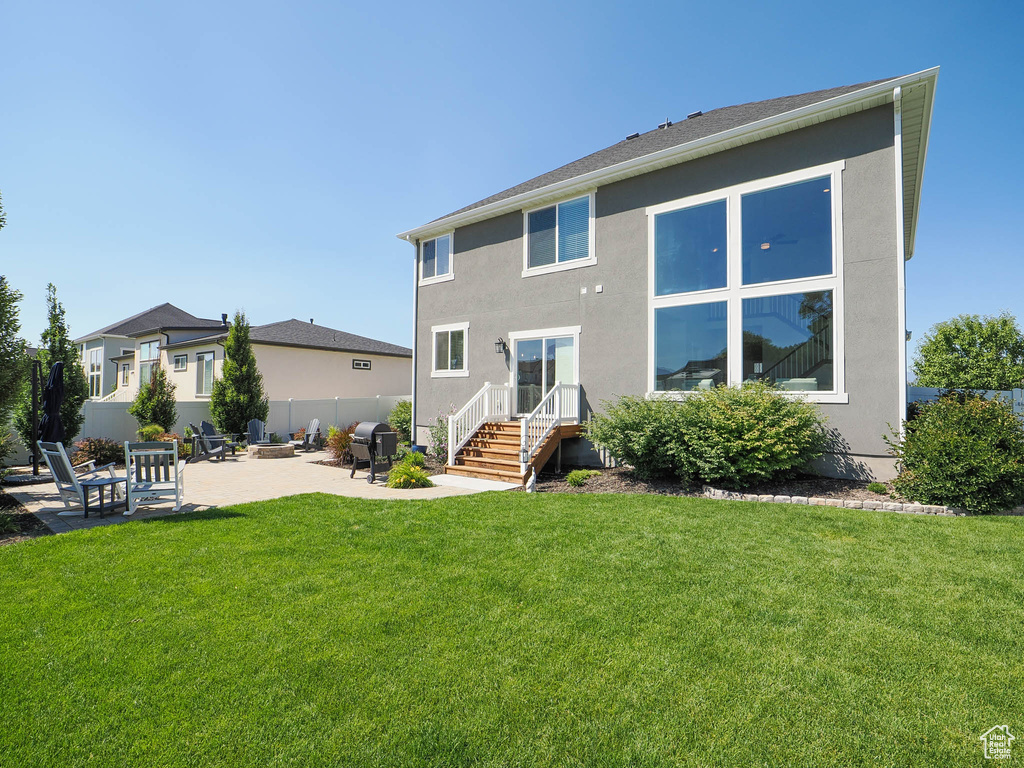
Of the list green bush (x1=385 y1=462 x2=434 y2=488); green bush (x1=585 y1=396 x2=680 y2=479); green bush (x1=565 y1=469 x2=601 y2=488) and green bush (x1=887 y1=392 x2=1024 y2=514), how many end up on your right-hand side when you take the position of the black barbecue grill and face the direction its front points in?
0

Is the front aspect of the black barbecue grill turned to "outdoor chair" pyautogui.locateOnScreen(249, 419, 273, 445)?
no

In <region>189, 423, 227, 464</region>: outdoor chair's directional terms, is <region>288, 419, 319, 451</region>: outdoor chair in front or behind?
in front

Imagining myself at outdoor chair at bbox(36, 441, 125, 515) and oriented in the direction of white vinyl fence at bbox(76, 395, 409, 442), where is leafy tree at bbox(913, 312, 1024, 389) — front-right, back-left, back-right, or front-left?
front-right

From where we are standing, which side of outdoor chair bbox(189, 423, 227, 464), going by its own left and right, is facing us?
right

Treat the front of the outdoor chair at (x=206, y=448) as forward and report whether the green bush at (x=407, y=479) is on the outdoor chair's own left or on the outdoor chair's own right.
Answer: on the outdoor chair's own right

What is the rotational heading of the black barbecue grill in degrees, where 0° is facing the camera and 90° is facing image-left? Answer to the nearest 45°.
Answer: approximately 45°

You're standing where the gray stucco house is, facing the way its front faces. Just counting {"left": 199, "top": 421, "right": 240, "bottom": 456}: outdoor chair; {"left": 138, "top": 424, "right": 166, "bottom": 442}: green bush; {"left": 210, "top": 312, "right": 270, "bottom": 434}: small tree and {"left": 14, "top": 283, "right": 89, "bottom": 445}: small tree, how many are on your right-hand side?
0

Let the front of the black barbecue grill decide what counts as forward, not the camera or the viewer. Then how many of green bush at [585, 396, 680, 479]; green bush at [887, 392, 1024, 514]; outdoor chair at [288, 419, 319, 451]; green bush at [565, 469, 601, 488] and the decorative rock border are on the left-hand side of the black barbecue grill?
4

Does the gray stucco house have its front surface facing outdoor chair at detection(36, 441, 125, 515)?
no

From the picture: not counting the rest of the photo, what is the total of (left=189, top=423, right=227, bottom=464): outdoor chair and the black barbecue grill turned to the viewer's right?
1

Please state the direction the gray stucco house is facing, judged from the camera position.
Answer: facing away from the viewer and to the right of the viewer

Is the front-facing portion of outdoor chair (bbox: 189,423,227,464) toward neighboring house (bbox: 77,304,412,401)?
no

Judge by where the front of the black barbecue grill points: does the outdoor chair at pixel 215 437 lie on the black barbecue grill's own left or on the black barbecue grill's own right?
on the black barbecue grill's own right
